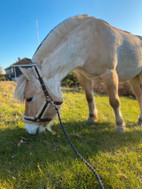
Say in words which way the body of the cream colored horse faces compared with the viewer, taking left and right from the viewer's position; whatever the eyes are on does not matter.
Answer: facing the viewer and to the left of the viewer
